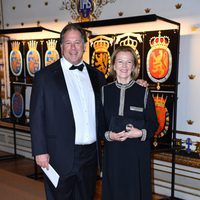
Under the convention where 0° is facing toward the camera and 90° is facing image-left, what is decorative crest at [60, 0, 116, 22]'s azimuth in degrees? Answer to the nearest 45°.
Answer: approximately 0°

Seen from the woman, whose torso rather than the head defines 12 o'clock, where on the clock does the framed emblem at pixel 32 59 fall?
The framed emblem is roughly at 5 o'clock from the woman.

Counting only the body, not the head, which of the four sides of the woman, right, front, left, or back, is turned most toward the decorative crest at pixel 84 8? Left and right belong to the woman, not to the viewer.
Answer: back

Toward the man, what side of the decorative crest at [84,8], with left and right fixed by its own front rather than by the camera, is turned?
front

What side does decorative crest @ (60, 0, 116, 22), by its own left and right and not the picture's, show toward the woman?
front
